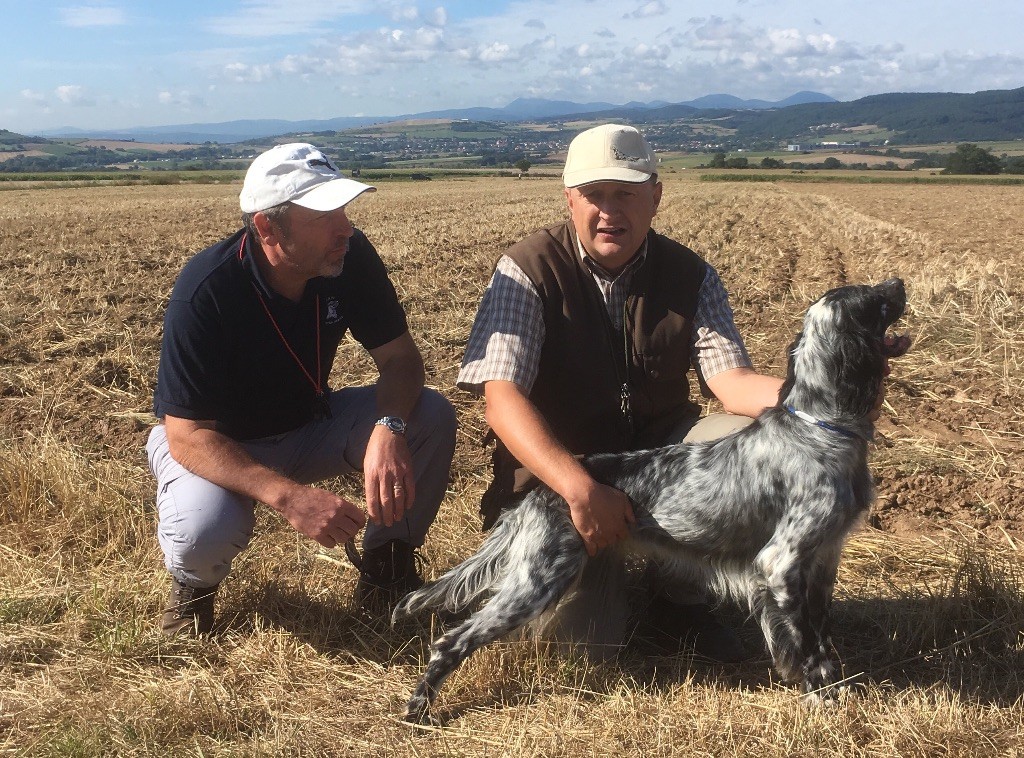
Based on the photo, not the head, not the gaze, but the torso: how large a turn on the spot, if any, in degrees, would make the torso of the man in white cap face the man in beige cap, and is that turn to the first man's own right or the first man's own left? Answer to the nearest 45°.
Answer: approximately 45° to the first man's own left

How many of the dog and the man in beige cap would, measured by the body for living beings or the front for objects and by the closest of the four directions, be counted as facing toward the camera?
1

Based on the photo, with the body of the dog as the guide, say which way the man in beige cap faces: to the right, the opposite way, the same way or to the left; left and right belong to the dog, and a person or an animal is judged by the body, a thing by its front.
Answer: to the right

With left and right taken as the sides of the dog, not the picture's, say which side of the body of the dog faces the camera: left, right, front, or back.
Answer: right

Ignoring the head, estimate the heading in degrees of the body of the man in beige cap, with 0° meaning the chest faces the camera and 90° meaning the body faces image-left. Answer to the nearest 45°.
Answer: approximately 0°

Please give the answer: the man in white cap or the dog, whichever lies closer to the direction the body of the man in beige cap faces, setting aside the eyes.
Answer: the dog

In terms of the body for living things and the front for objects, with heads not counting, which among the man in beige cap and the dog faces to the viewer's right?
the dog

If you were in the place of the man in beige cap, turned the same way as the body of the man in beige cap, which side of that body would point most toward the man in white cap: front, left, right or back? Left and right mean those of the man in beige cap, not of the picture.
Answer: right

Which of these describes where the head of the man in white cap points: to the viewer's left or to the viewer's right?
to the viewer's right

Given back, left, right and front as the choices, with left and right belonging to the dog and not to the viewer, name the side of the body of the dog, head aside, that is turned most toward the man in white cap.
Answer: back
